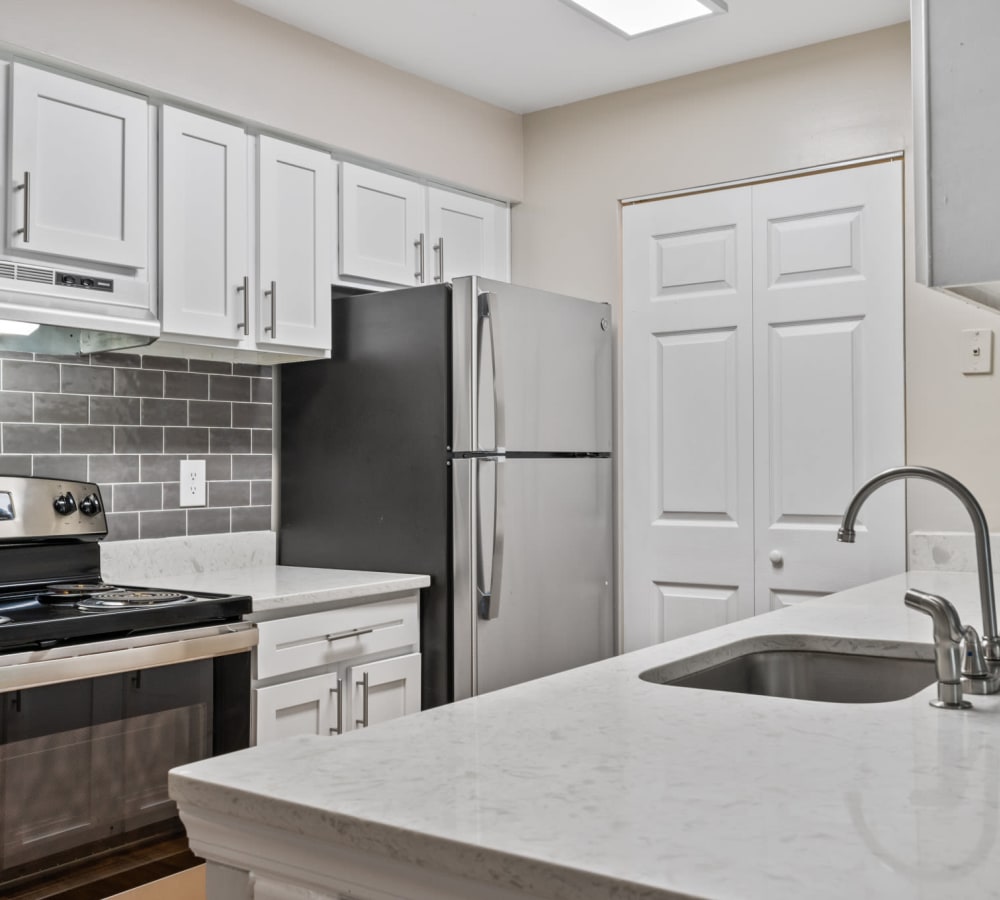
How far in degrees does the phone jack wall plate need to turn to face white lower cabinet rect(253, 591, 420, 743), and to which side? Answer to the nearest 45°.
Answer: approximately 45° to its right

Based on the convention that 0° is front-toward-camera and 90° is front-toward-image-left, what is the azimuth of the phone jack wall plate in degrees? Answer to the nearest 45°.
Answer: approximately 0°

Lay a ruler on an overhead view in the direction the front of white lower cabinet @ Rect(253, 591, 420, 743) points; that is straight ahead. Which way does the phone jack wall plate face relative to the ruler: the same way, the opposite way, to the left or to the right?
to the right

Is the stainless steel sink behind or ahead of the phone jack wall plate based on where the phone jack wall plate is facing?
ahead

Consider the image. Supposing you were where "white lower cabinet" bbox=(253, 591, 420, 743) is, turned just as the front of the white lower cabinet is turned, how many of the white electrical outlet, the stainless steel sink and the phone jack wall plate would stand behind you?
1

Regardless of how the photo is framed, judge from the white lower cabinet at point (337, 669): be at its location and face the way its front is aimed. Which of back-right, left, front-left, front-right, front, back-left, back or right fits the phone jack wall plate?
front-left

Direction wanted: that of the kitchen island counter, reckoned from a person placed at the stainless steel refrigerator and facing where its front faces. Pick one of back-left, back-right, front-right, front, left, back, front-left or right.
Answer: front-right

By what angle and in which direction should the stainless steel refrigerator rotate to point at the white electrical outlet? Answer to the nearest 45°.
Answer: approximately 135° to its right

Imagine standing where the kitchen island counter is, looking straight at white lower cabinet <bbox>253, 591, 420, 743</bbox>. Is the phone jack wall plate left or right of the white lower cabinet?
right
